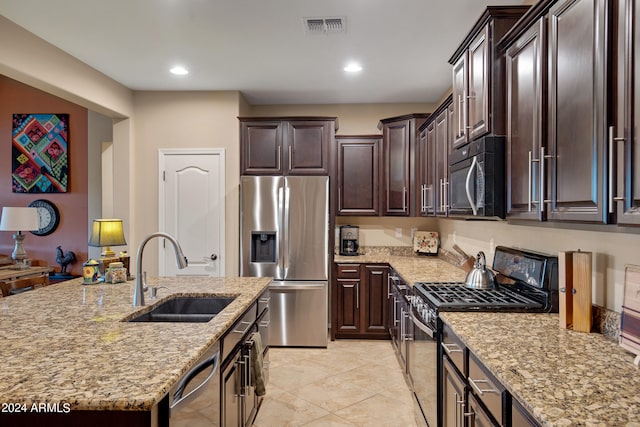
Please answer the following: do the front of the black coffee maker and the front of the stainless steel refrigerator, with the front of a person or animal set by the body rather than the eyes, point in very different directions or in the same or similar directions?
same or similar directions

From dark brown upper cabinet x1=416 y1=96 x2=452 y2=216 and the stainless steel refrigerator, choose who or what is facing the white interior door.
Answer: the dark brown upper cabinet

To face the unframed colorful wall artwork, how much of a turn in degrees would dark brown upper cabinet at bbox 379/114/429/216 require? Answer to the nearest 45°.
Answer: approximately 45° to its right

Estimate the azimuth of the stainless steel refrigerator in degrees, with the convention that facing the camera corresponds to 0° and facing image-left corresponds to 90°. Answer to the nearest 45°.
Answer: approximately 0°

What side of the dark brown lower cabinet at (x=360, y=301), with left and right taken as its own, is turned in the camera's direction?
front

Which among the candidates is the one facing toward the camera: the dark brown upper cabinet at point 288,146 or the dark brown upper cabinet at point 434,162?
the dark brown upper cabinet at point 288,146

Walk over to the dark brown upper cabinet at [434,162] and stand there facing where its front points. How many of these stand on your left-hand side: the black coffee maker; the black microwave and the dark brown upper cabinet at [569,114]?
2

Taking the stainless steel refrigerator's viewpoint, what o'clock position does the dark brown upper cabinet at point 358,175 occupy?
The dark brown upper cabinet is roughly at 8 o'clock from the stainless steel refrigerator.

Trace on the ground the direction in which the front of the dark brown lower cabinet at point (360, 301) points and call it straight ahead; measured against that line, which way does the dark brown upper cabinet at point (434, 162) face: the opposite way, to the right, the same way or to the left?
to the right

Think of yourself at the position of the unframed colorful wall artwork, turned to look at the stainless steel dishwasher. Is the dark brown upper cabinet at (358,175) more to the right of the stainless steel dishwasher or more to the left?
left

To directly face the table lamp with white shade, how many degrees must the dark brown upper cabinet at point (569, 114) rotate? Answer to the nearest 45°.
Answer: approximately 45° to its right

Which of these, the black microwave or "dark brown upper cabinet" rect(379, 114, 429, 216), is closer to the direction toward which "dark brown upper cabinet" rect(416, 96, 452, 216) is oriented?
the dark brown upper cabinet

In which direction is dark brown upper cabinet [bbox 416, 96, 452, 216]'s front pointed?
to the viewer's left

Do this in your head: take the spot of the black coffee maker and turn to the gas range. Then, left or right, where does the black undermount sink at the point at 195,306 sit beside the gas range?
right

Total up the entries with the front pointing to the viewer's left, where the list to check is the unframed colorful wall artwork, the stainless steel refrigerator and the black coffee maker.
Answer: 0

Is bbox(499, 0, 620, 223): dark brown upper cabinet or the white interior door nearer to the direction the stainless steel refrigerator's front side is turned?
the dark brown upper cabinet

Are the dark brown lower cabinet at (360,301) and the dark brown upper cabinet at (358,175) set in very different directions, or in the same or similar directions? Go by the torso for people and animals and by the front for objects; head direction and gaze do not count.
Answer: same or similar directions

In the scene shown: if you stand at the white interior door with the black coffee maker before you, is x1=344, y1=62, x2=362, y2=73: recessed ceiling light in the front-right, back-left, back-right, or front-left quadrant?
front-right

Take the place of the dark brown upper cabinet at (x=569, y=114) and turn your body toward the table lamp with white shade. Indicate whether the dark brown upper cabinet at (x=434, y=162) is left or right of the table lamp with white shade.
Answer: right

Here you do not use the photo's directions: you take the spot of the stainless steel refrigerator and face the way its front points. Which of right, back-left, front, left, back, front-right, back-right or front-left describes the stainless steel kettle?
front-left

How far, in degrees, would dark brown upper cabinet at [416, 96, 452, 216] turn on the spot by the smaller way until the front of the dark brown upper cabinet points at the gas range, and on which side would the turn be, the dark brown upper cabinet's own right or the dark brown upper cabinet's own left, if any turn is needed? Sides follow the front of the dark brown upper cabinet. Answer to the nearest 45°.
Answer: approximately 90° to the dark brown upper cabinet's own left
